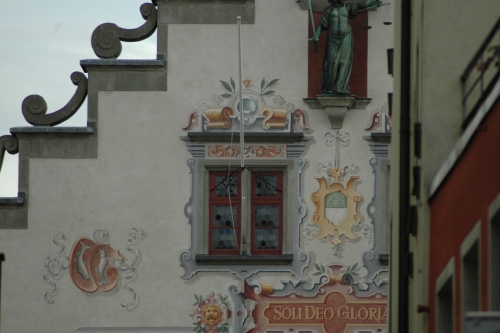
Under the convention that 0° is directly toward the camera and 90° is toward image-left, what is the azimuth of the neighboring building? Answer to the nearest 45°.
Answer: approximately 45°

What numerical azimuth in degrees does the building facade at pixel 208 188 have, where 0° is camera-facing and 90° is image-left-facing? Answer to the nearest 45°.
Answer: approximately 0°

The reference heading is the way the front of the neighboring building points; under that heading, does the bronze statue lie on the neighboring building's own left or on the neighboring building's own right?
on the neighboring building's own right

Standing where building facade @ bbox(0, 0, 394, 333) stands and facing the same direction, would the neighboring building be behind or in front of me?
in front

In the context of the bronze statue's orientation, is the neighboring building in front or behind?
in front

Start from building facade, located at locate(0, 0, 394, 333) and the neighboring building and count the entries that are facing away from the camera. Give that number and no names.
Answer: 0

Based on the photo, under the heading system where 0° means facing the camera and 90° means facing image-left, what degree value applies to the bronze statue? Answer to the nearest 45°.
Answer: approximately 0°
